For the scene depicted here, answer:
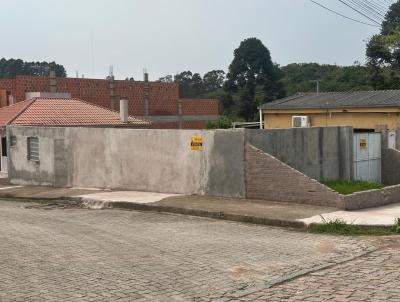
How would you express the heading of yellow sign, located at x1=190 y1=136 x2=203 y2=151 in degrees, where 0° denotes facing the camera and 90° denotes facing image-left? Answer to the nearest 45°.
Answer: approximately 0°

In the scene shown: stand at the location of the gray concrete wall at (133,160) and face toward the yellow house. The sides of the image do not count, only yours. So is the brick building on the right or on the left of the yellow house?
left

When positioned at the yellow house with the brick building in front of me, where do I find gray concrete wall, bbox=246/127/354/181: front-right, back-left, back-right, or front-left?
back-left

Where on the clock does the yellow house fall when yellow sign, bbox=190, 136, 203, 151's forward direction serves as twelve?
The yellow house is roughly at 7 o'clock from the yellow sign.

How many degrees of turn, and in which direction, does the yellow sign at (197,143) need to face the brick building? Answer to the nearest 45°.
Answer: approximately 180°

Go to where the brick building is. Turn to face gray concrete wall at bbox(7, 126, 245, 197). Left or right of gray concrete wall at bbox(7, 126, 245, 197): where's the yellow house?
left
